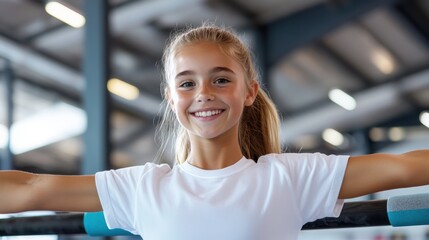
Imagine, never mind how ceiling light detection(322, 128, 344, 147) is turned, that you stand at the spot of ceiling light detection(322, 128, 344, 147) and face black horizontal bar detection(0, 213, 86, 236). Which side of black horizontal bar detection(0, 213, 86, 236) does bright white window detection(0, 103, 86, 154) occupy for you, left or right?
right

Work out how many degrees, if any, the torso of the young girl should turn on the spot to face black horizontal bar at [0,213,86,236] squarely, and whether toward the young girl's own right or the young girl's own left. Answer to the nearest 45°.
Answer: approximately 135° to the young girl's own right

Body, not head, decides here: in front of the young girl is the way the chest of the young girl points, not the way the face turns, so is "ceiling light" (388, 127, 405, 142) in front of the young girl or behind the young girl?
behind

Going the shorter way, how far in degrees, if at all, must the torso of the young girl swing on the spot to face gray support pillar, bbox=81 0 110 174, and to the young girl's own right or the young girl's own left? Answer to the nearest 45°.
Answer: approximately 180°

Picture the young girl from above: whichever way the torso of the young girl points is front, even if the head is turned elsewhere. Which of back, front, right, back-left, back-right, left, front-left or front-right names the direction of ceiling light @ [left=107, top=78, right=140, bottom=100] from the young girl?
back

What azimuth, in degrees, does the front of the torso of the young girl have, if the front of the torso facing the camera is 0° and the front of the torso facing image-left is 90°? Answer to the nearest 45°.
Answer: approximately 0°

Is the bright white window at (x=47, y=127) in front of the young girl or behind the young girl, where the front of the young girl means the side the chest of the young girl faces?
behind
